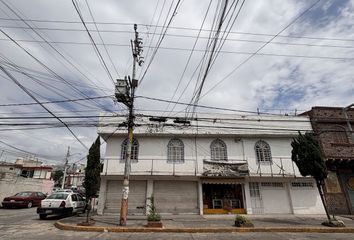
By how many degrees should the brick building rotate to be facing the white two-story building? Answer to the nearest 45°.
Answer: approximately 45° to its right

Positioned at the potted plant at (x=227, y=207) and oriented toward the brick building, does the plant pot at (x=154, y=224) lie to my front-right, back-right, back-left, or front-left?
back-right

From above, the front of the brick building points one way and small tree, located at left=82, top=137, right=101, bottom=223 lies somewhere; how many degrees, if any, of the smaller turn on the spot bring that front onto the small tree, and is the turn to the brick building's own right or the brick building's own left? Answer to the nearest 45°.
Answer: approximately 45° to the brick building's own right

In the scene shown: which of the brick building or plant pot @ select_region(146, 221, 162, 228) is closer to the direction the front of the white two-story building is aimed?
the plant pot

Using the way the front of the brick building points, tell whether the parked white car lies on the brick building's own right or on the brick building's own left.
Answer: on the brick building's own right

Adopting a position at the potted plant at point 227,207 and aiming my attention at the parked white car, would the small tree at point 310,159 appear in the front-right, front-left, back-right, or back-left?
back-left

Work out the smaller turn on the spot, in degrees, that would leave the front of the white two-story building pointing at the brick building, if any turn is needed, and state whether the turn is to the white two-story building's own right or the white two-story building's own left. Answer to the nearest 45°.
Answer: approximately 90° to the white two-story building's own left

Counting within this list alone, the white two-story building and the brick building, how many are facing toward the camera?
2

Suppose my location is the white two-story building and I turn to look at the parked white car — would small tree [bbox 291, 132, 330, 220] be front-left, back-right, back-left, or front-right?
back-left

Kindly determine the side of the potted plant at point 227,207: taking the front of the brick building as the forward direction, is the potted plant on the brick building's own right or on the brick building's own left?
on the brick building's own right

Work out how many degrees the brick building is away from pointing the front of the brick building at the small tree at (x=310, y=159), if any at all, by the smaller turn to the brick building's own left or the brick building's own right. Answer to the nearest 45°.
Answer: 0° — it already faces it
